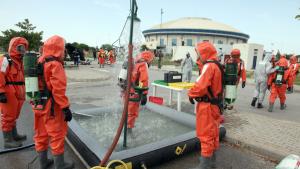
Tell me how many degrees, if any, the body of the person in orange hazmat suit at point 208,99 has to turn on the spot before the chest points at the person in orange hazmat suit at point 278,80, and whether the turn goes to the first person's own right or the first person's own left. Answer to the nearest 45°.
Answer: approximately 135° to the first person's own right

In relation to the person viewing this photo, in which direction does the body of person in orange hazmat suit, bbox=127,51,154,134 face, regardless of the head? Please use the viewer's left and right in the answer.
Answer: facing to the right of the viewer

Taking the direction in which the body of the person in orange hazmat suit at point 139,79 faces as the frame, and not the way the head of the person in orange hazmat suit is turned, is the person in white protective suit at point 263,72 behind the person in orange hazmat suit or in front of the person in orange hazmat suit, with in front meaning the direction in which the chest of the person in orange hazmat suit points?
in front

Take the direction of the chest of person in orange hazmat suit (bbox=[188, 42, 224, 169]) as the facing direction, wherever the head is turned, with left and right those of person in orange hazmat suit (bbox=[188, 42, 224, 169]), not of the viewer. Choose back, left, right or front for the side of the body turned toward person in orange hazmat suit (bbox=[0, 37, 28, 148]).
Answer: front

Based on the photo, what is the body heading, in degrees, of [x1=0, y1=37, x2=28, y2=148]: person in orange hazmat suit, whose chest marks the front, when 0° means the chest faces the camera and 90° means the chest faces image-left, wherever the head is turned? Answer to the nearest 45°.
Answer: approximately 315°

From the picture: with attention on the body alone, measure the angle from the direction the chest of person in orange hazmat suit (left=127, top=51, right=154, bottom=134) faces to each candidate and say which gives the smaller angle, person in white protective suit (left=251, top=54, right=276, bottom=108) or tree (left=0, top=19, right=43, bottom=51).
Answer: the person in white protective suit

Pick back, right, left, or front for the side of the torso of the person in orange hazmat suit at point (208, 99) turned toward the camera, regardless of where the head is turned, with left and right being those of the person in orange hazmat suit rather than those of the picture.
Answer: left

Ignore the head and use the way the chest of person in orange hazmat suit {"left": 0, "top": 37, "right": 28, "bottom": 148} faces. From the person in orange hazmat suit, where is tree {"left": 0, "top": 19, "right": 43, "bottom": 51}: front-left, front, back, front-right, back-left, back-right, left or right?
back-left
